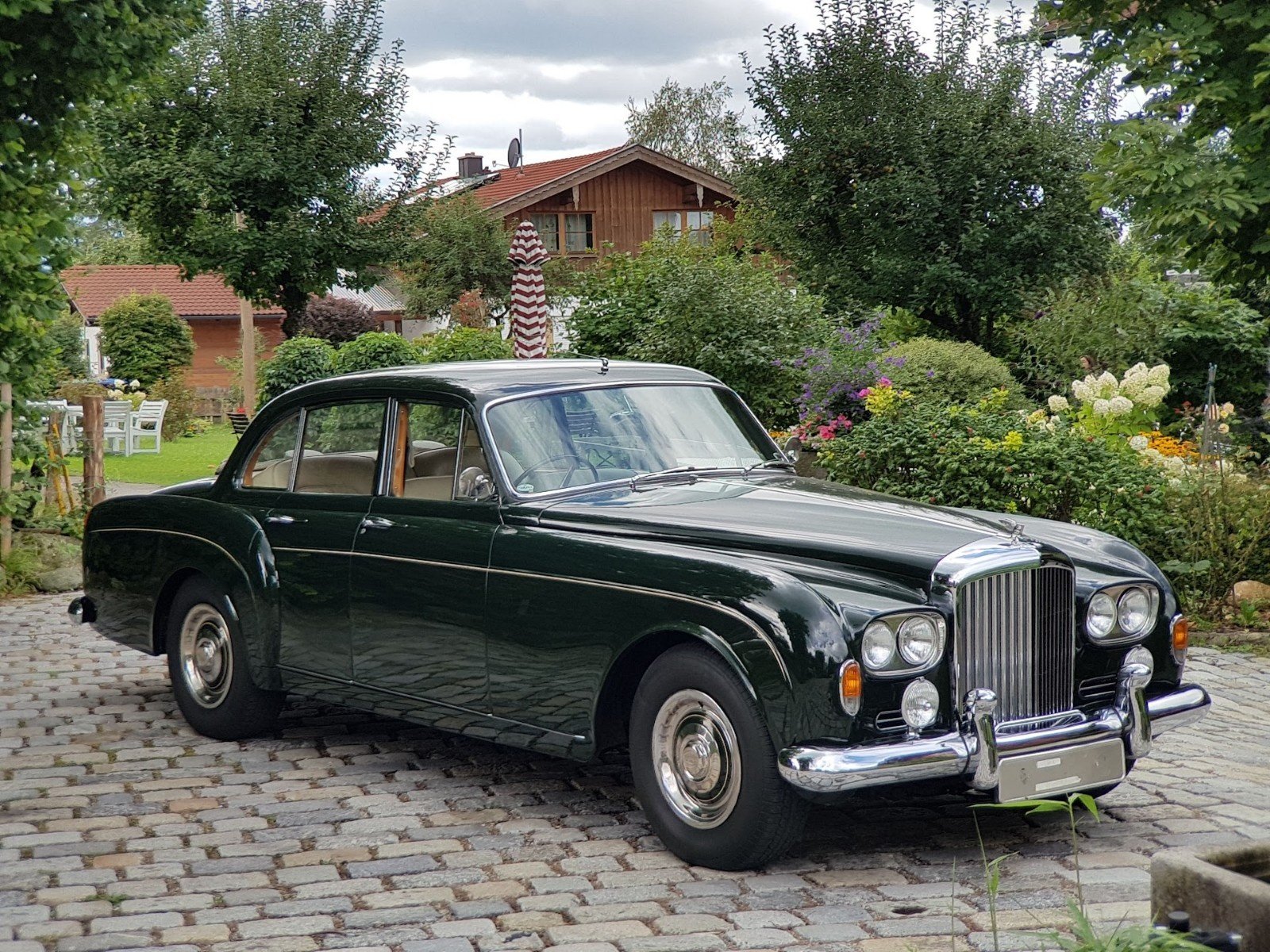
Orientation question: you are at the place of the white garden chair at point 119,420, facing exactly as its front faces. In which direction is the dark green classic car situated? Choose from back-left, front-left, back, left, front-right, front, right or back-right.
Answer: back

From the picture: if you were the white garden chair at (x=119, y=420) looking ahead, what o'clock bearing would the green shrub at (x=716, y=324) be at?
The green shrub is roughly at 5 o'clock from the white garden chair.

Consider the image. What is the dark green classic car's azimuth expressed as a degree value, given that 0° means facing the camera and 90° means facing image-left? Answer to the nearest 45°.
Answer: approximately 315°

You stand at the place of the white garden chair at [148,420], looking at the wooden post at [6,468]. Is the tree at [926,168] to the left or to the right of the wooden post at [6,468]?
left

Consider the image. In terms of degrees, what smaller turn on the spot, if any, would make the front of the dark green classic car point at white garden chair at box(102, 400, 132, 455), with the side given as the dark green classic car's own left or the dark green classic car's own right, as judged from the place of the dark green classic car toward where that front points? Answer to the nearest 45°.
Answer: approximately 180°

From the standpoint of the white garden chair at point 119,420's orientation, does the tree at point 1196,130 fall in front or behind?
behind

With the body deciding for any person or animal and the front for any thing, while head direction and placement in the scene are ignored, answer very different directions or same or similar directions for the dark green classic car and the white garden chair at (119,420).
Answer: very different directions

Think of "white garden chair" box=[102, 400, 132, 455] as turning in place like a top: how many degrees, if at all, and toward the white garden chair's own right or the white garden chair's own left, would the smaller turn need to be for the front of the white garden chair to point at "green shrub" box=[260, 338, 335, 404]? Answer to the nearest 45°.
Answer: approximately 135° to the white garden chair's own right

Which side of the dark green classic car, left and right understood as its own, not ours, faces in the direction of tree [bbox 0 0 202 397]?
back

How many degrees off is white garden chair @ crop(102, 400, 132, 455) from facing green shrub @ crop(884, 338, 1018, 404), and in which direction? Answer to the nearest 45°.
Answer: approximately 135° to its right
